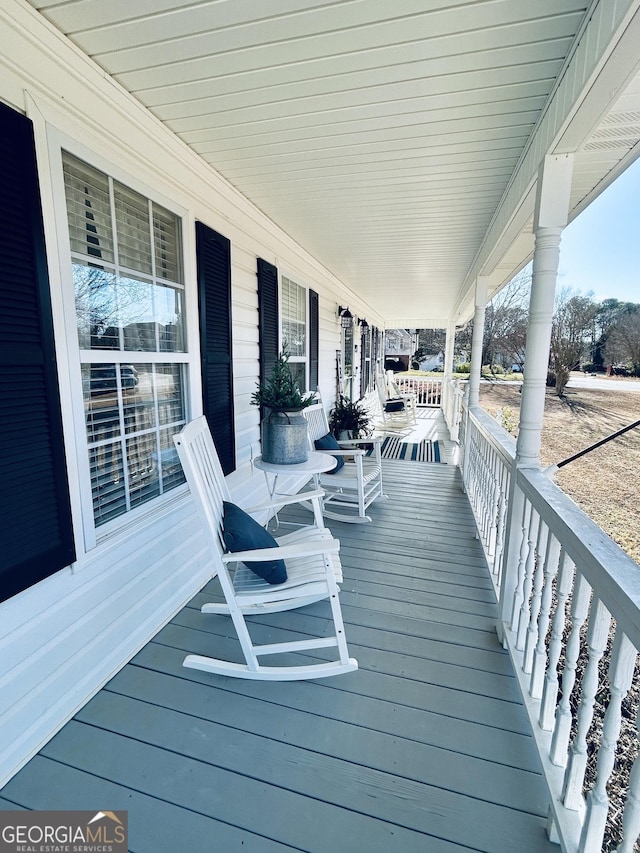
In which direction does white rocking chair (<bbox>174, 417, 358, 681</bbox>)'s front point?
to the viewer's right

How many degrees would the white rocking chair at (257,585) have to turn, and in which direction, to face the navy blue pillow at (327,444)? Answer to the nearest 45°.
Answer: approximately 90° to its left

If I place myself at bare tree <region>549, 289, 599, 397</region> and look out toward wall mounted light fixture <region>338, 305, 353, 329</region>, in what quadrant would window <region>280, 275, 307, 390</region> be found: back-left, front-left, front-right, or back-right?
front-left

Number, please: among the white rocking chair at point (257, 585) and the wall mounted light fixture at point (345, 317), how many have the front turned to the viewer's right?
2

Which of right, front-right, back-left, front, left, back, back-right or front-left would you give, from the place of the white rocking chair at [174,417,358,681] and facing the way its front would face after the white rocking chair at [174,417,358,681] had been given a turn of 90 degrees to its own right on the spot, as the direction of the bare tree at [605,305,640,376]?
back-left

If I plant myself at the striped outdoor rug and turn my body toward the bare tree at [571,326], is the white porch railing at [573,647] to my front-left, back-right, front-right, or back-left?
back-right

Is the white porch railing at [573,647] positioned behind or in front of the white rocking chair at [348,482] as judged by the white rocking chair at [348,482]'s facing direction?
in front

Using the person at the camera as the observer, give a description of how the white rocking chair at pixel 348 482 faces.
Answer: facing the viewer and to the right of the viewer

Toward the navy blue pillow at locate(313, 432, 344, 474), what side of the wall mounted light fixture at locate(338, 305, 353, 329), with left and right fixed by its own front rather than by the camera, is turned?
right

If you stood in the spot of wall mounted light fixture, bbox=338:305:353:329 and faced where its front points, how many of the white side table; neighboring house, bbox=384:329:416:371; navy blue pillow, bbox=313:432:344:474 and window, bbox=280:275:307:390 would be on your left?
1

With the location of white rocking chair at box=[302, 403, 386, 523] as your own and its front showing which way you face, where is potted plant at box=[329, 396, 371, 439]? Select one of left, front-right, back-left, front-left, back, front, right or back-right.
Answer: back-left

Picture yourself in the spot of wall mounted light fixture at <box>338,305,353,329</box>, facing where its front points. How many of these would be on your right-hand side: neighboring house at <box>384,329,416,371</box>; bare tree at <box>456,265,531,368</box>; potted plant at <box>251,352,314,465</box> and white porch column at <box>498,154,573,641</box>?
2

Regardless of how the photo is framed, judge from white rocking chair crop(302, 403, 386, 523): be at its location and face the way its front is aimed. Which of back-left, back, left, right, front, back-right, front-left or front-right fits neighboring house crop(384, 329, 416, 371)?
back-left

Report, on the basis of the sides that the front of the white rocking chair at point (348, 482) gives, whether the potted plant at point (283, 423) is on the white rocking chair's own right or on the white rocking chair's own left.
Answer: on the white rocking chair's own right

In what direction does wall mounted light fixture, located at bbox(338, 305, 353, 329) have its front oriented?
to the viewer's right
